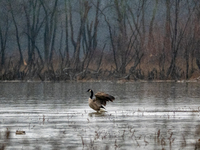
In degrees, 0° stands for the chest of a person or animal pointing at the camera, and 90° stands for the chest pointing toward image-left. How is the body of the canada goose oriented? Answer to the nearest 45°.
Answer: approximately 90°
